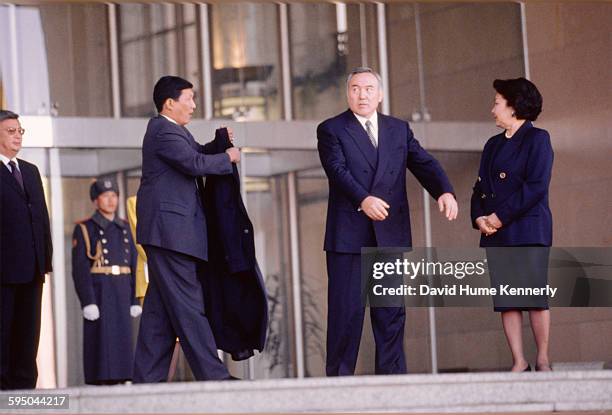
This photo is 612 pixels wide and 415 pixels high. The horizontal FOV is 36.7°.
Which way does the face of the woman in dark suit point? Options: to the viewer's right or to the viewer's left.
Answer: to the viewer's left

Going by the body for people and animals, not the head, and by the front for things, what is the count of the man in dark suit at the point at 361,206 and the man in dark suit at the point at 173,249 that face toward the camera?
1

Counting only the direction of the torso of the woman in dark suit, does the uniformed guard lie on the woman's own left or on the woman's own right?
on the woman's own right

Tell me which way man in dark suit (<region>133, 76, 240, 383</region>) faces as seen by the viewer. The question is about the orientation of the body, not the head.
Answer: to the viewer's right

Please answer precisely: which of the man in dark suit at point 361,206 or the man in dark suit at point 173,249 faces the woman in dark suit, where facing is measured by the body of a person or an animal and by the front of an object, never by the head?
the man in dark suit at point 173,249

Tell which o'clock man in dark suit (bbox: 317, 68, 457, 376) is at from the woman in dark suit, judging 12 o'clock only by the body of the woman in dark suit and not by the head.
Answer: The man in dark suit is roughly at 1 o'clock from the woman in dark suit.

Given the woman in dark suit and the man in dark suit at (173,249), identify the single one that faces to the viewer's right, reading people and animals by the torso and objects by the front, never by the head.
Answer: the man in dark suit

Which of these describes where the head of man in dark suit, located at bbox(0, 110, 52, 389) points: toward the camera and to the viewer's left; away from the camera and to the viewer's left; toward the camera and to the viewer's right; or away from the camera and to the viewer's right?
toward the camera and to the viewer's right

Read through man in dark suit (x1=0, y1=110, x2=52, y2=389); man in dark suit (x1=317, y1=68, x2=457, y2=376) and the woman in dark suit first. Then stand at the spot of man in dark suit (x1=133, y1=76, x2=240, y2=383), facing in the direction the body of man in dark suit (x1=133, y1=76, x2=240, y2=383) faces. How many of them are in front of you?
2

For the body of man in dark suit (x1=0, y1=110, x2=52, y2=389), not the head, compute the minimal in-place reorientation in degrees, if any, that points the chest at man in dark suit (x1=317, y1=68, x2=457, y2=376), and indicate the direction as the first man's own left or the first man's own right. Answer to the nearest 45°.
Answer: approximately 45° to the first man's own left
